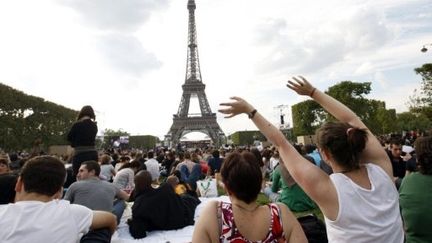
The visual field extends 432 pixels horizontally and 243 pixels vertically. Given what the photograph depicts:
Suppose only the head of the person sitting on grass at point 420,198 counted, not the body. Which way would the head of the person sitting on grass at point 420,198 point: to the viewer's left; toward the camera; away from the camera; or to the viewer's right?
away from the camera

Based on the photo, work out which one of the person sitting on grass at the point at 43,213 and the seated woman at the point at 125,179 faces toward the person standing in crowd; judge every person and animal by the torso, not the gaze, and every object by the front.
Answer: the person sitting on grass

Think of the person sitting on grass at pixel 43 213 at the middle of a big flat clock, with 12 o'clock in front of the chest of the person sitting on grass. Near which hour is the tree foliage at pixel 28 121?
The tree foliage is roughly at 12 o'clock from the person sitting on grass.

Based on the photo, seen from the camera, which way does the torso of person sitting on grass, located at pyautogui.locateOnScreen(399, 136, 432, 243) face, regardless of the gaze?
away from the camera

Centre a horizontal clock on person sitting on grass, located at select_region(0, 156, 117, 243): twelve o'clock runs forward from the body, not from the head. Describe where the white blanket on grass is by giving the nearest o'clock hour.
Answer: The white blanket on grass is roughly at 1 o'clock from the person sitting on grass.

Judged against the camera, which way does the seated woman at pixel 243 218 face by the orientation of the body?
away from the camera

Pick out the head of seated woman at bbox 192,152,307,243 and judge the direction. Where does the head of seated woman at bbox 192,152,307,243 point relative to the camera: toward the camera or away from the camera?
away from the camera

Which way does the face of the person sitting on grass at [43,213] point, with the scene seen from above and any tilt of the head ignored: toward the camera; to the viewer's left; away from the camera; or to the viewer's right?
away from the camera

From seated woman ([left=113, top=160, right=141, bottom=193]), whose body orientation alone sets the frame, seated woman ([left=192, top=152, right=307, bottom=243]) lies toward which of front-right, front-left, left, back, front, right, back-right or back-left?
back-right

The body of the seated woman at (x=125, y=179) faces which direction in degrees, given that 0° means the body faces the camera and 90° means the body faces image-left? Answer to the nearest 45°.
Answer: approximately 225°

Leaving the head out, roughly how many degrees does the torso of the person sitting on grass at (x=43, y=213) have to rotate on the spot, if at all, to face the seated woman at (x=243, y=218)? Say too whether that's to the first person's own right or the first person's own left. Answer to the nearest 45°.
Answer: approximately 135° to the first person's own right

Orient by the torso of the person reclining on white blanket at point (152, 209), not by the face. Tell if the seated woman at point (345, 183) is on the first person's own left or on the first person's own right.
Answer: on the first person's own right
